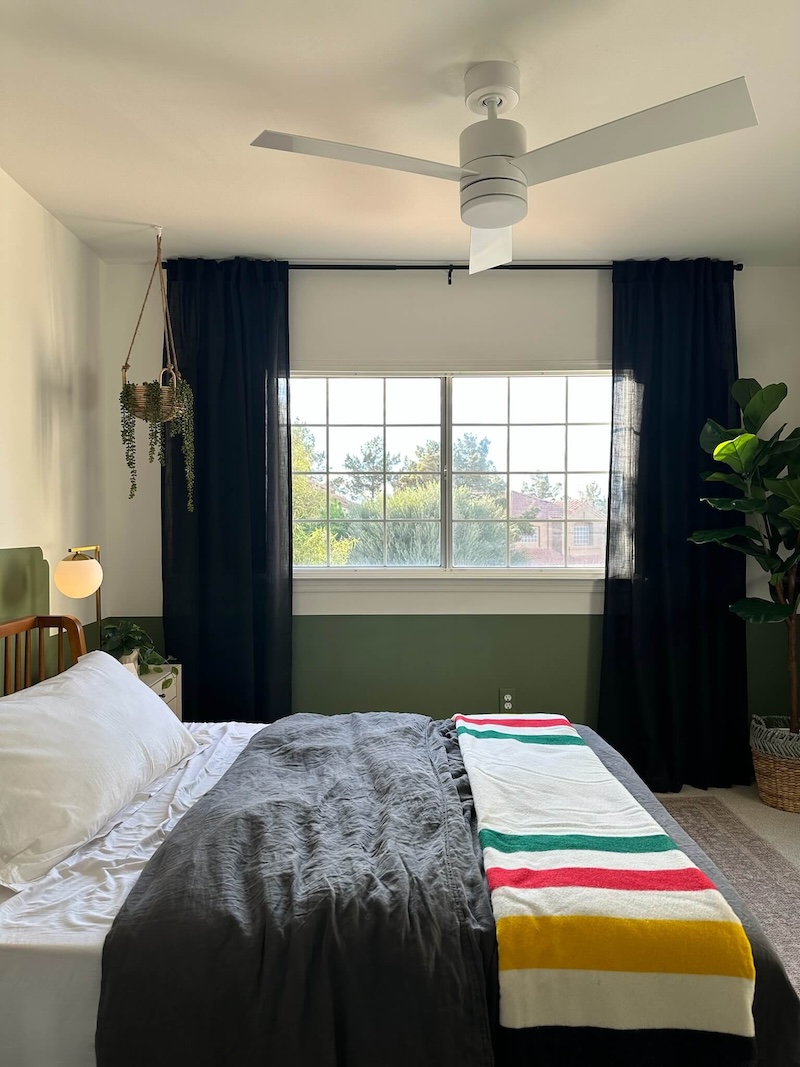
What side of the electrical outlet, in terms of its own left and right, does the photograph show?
front

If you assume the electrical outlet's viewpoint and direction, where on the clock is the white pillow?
The white pillow is roughly at 1 o'clock from the electrical outlet.

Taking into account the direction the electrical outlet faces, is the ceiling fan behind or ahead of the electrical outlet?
ahead

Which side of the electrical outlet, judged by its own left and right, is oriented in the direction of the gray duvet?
front

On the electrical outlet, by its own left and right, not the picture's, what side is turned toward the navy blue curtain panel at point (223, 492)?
right

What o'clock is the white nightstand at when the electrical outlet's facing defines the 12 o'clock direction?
The white nightstand is roughly at 2 o'clock from the electrical outlet.

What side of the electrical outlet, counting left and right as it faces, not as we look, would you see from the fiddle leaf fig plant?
left

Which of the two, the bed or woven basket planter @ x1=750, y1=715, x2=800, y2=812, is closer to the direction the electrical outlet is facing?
the bed

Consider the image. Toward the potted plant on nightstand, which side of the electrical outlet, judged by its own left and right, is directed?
right

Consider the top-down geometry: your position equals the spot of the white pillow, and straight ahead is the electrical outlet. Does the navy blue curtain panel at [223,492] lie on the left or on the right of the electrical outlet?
left

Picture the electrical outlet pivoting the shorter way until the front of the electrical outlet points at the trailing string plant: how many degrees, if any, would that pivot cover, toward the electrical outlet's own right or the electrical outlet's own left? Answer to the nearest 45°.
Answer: approximately 90° to the electrical outlet's own right

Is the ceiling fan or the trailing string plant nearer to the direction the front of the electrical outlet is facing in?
the ceiling fan

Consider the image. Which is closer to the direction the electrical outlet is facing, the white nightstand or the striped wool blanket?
the striped wool blanket

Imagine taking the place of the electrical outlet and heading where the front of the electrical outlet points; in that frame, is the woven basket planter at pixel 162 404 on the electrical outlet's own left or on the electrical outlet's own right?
on the electrical outlet's own right

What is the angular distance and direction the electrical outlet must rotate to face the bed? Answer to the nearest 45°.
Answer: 0° — it already faces it

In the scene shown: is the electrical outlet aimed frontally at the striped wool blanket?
yes
